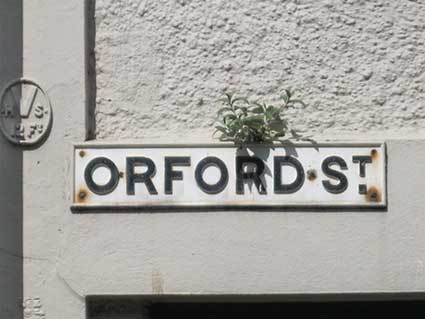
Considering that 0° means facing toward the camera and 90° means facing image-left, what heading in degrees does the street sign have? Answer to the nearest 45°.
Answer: approximately 0°
